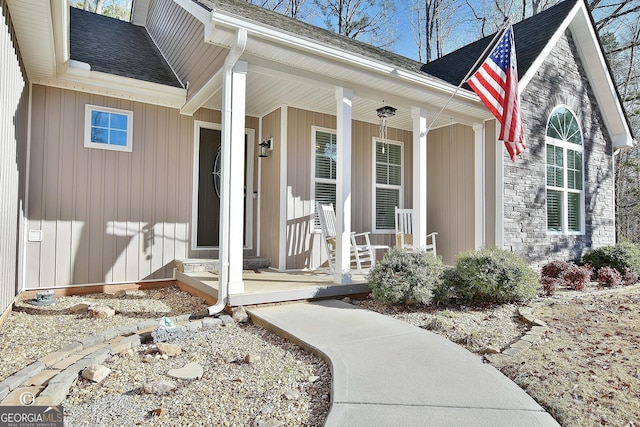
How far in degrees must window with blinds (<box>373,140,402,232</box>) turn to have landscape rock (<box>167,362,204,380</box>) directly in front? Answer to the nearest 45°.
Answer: approximately 45° to its right

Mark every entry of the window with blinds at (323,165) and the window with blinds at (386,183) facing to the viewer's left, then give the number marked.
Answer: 0

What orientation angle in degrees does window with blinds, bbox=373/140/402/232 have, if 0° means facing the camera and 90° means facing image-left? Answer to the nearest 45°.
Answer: approximately 315°

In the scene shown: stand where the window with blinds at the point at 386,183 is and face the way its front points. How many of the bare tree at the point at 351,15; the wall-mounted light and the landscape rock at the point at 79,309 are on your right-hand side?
2

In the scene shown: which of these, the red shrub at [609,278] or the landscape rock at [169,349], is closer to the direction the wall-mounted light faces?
the landscape rock

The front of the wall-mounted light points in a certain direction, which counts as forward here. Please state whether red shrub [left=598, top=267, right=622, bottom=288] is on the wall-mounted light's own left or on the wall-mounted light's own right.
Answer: on the wall-mounted light's own left

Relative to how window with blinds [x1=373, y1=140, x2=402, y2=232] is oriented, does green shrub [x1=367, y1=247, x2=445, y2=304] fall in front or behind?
in front

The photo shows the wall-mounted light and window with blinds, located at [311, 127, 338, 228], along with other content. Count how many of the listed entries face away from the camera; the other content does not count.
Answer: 0
